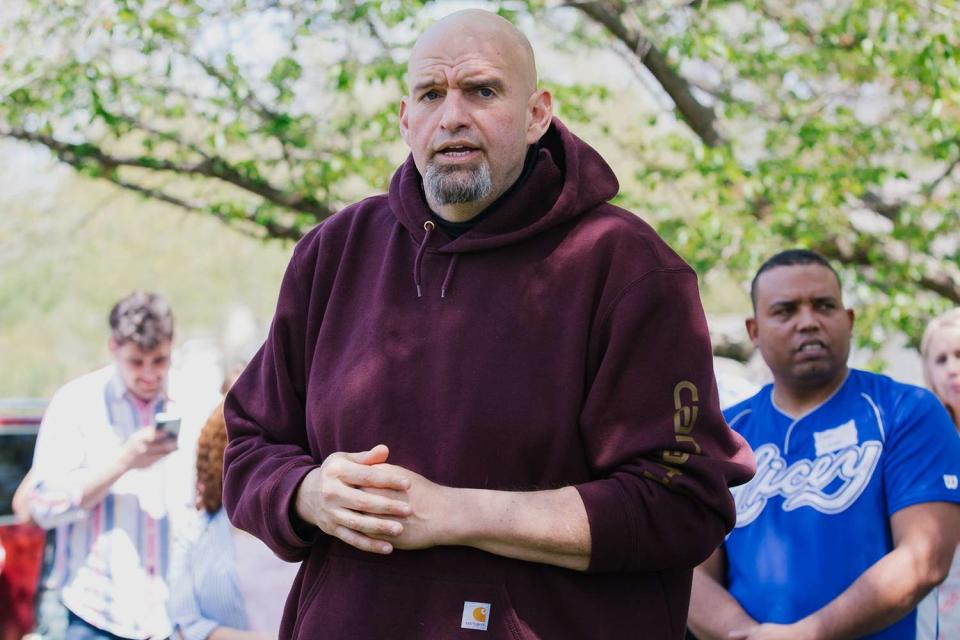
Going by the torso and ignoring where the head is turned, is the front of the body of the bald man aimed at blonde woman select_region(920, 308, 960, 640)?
no

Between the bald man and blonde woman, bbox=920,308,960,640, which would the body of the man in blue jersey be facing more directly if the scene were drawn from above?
the bald man

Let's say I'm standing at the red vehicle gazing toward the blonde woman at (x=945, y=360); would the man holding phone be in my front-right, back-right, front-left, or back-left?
front-right

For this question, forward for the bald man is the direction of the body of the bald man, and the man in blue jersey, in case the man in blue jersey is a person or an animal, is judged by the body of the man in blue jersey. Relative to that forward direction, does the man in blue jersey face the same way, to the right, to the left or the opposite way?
the same way

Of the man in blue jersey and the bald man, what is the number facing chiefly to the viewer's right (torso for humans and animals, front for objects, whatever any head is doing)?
0

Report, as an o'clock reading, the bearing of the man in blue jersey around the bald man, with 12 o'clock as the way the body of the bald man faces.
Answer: The man in blue jersey is roughly at 6 o'clock from the bald man.

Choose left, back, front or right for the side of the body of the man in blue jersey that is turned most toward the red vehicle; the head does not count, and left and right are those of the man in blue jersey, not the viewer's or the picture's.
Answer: right

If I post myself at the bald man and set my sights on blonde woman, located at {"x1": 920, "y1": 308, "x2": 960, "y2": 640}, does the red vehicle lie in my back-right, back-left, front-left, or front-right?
front-left

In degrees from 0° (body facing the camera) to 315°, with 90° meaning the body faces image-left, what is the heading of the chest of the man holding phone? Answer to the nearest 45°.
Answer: approximately 315°

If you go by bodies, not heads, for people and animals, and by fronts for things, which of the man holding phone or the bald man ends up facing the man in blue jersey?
the man holding phone

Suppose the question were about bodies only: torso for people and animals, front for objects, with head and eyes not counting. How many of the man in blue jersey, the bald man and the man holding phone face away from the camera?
0

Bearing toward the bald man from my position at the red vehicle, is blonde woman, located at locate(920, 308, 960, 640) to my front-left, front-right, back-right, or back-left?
front-left

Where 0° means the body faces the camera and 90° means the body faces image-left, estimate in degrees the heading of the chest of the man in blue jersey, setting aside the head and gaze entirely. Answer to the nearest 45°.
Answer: approximately 45°

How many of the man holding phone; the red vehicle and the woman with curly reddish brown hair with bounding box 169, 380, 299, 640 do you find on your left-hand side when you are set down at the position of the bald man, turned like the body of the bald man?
0

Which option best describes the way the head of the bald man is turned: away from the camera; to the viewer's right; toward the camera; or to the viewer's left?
toward the camera

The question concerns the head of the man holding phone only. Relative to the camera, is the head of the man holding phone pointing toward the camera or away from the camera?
toward the camera

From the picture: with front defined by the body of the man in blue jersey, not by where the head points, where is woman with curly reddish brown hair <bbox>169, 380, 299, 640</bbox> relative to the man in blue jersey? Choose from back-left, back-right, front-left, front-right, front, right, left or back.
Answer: front-right

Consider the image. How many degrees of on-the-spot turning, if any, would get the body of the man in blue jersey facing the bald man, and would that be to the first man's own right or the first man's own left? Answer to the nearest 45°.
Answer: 0° — they already face them
